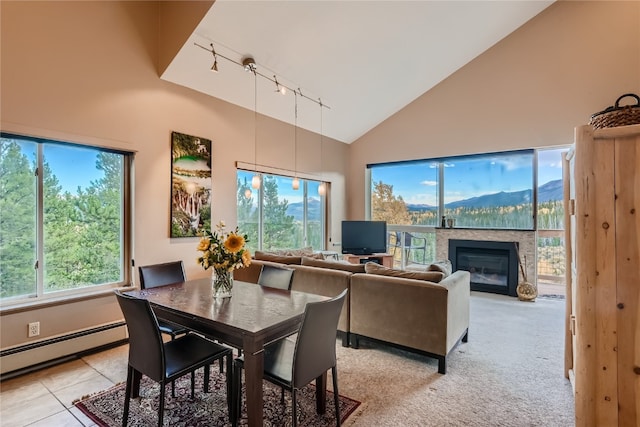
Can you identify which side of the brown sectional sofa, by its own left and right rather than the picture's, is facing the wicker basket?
right

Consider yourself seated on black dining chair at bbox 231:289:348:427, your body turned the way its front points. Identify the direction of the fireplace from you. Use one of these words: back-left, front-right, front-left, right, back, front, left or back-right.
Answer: right

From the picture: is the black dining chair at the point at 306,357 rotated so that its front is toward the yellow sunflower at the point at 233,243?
yes

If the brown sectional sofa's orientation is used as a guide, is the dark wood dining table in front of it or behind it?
behind

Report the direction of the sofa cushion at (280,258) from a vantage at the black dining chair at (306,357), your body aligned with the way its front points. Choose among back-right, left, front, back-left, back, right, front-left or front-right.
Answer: front-right

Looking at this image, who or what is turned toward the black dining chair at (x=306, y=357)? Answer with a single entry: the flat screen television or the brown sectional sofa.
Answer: the flat screen television

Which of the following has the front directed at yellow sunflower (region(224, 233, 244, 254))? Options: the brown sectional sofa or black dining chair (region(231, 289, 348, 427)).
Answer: the black dining chair

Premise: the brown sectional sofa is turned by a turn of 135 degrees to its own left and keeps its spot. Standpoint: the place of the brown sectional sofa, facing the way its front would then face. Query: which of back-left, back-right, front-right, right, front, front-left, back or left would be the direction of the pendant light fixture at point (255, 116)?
front-right

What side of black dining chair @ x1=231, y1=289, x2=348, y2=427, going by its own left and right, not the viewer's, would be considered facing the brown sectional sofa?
right

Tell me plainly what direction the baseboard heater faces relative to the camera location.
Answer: facing the viewer and to the right of the viewer

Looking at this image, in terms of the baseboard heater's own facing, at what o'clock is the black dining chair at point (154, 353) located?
The black dining chair is roughly at 1 o'clock from the baseboard heater.

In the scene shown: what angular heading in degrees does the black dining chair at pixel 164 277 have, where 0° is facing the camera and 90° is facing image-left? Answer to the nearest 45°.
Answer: approximately 315°

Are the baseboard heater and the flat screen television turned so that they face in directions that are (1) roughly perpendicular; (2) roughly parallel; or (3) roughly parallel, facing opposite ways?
roughly perpendicular

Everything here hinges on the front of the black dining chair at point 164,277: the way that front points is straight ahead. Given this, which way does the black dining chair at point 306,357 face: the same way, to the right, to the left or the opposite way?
the opposite way

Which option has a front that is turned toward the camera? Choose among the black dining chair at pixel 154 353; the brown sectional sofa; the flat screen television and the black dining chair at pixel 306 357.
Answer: the flat screen television

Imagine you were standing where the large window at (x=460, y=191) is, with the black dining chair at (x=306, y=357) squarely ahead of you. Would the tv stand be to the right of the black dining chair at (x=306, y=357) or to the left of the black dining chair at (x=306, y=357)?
right

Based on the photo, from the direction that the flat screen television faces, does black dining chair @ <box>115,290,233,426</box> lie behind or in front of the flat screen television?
in front
